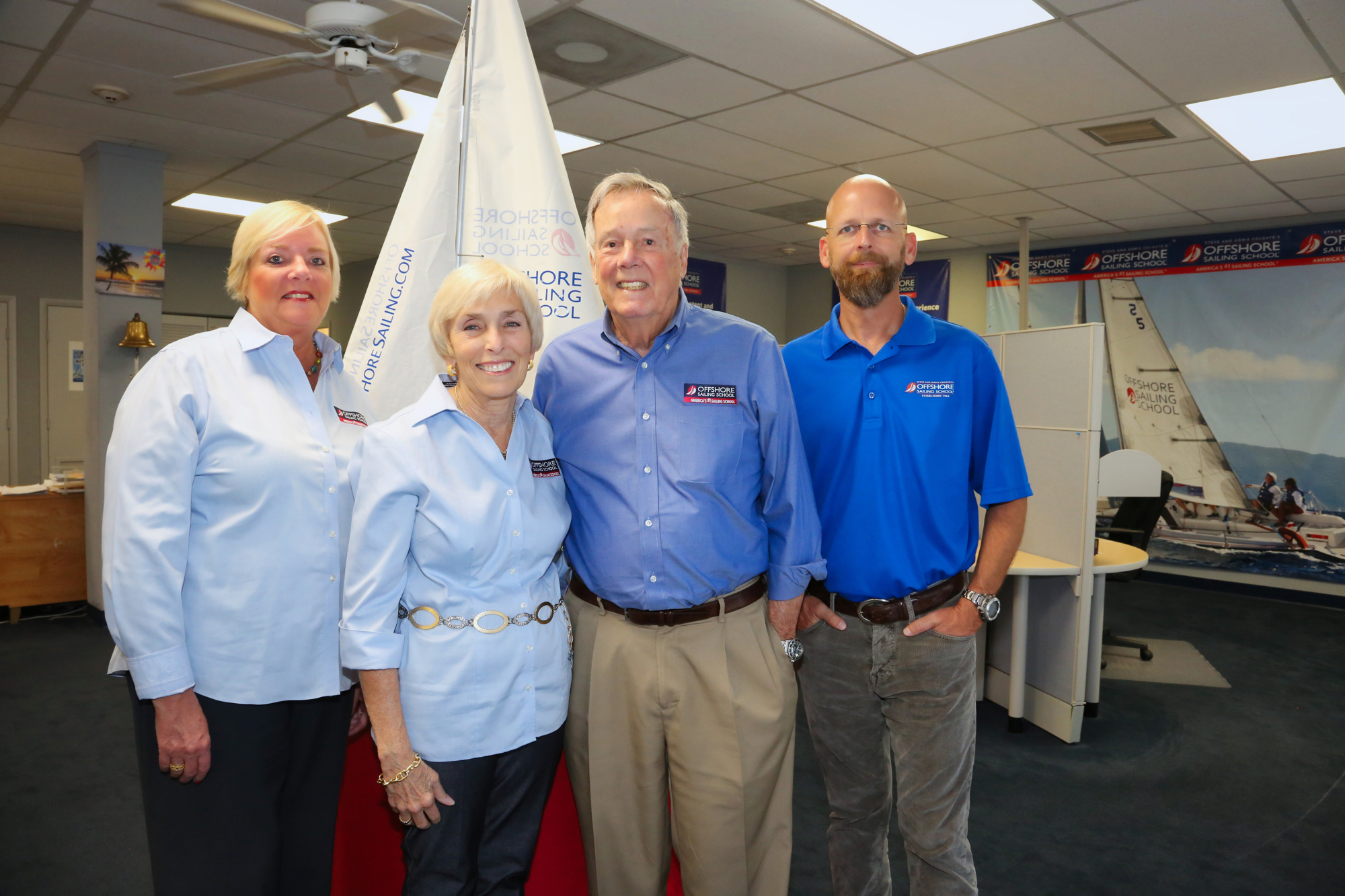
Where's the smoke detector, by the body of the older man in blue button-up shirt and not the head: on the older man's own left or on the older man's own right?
on the older man's own right

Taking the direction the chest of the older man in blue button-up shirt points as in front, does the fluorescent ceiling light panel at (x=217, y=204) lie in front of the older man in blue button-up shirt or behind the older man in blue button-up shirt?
behind

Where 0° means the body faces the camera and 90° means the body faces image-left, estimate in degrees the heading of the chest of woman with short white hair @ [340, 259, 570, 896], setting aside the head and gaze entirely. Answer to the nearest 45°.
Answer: approximately 315°

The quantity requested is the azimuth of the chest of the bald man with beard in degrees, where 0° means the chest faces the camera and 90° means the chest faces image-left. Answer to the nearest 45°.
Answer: approximately 0°

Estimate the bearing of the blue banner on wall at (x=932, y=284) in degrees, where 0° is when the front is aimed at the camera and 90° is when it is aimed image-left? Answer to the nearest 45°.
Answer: approximately 0°

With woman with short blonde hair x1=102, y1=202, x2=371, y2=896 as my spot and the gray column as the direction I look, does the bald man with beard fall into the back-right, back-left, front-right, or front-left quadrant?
back-right
